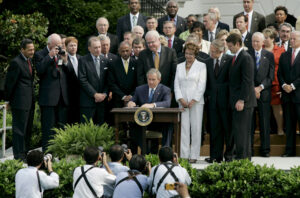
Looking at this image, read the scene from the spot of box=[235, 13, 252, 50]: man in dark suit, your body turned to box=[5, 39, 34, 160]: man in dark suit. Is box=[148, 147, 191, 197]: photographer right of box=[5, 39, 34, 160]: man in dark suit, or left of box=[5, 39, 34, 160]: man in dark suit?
left

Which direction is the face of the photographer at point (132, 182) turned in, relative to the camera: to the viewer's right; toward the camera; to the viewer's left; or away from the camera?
away from the camera

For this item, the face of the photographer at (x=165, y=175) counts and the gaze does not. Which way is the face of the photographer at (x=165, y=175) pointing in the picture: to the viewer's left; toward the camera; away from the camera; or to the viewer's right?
away from the camera

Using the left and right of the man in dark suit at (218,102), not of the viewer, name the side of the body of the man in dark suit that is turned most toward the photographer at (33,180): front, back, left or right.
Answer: front

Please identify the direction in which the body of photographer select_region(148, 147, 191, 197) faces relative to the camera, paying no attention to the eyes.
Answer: away from the camera

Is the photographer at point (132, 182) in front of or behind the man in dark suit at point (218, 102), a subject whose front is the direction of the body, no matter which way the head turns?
in front

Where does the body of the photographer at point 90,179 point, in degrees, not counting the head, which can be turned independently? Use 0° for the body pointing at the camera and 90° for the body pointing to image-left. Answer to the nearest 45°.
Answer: approximately 225°
